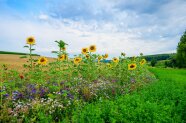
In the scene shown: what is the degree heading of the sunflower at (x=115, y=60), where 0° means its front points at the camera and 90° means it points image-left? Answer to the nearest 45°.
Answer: approximately 0°

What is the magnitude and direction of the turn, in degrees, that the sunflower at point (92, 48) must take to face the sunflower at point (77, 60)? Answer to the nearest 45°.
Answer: approximately 45° to its right

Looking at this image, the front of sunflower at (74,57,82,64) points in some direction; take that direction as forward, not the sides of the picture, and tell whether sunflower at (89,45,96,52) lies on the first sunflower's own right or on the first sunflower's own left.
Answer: on the first sunflower's own left
